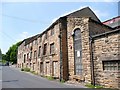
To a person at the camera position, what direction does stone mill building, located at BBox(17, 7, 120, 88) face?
facing the viewer and to the left of the viewer
